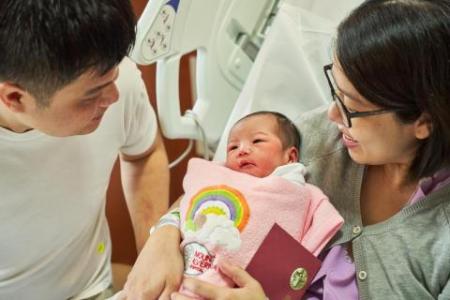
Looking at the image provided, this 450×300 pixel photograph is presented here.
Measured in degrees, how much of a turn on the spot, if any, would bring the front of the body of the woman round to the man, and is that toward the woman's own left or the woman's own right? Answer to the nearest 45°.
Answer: approximately 45° to the woman's own right

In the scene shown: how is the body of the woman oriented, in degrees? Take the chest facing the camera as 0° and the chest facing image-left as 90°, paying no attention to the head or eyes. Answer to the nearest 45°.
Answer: approximately 45°
